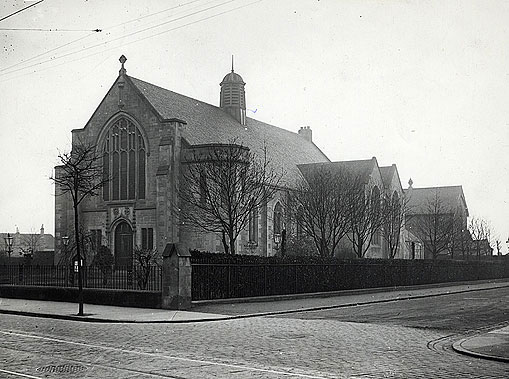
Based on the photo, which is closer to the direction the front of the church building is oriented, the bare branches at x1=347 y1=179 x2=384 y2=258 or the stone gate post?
the stone gate post

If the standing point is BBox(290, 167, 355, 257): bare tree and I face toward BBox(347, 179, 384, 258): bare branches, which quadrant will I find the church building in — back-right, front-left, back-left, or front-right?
back-left

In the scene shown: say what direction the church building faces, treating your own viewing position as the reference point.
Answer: facing the viewer and to the left of the viewer

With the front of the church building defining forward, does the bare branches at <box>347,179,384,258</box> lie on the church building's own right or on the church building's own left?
on the church building's own left

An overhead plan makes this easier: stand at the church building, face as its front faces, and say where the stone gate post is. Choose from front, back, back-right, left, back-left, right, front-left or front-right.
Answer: front-left

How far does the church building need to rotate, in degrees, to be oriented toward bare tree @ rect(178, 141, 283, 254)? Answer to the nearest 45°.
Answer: approximately 90° to its left

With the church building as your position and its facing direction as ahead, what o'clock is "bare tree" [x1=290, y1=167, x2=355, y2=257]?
The bare tree is roughly at 8 o'clock from the church building.

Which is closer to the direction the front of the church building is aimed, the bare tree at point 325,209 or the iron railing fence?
the iron railing fence
